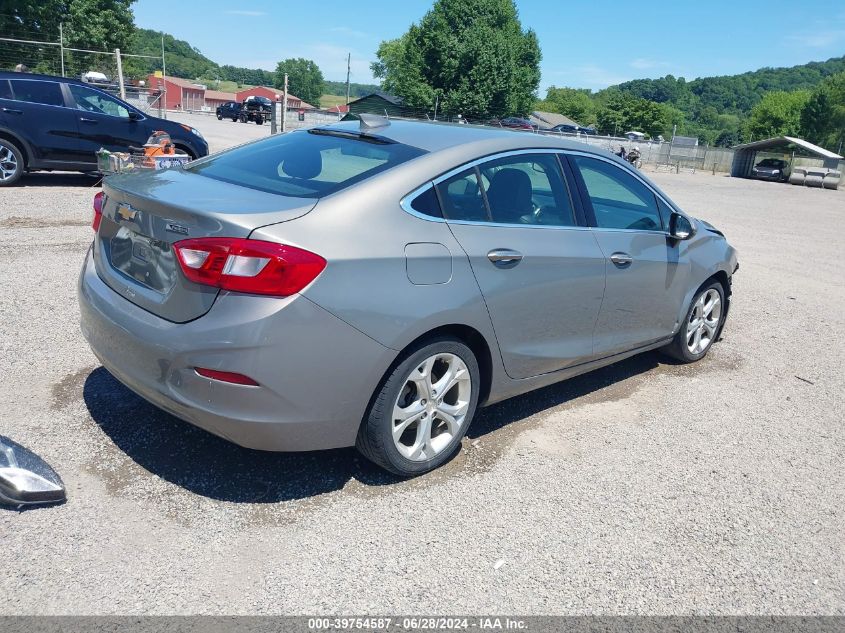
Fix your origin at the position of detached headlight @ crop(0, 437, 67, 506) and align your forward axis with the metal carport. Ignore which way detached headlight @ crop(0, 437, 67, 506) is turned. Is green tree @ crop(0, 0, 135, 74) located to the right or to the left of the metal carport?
left

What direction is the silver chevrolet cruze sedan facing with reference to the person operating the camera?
facing away from the viewer and to the right of the viewer

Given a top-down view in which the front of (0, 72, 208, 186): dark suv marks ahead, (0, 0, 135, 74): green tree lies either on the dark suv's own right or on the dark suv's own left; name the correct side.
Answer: on the dark suv's own left

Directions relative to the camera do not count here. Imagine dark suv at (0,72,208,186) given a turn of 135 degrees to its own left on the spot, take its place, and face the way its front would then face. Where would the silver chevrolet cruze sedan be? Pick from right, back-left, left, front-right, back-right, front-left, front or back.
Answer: back-left

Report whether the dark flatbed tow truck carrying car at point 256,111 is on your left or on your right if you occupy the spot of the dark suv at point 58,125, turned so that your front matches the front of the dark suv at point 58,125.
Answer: on your left

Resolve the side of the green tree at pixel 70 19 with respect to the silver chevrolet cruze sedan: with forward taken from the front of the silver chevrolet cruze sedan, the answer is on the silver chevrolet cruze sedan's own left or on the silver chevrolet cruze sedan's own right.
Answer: on the silver chevrolet cruze sedan's own left

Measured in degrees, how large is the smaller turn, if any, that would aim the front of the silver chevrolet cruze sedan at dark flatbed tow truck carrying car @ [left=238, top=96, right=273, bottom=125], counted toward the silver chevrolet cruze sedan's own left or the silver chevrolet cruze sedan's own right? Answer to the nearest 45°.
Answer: approximately 45° to the silver chevrolet cruze sedan's own left

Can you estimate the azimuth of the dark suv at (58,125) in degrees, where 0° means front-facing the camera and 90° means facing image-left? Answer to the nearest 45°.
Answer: approximately 270°

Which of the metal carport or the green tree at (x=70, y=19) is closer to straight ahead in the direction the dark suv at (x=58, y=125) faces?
the metal carport
